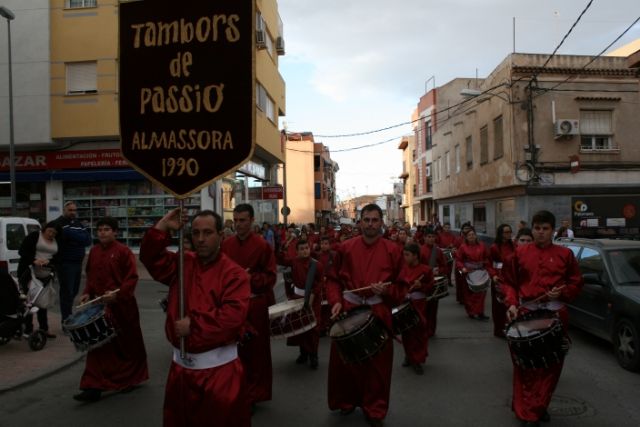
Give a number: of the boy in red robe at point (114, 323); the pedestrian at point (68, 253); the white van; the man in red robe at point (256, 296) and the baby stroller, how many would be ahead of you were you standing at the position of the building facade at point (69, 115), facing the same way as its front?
5

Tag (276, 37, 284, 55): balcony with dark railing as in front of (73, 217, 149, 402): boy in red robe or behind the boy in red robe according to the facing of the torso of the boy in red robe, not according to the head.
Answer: behind

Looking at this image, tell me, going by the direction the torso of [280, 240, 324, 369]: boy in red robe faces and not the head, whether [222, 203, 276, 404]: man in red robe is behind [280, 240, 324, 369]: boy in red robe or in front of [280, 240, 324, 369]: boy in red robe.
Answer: in front

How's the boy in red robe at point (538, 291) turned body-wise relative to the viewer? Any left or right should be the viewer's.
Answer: facing the viewer

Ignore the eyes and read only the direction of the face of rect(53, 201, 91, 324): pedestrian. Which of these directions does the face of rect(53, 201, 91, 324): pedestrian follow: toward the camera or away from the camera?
toward the camera

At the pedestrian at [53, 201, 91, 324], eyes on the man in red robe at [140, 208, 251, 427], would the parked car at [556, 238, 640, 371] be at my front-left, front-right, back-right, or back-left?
front-left

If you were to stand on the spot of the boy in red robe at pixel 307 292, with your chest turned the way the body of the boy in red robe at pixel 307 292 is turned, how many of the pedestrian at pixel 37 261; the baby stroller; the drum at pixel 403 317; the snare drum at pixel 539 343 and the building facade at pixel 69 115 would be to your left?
2

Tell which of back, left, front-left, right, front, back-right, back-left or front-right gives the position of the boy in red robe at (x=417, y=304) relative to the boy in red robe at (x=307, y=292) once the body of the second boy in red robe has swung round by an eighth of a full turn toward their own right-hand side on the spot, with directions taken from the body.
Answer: back

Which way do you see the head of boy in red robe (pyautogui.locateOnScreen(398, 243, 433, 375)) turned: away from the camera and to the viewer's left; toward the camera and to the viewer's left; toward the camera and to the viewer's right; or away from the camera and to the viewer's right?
toward the camera and to the viewer's left

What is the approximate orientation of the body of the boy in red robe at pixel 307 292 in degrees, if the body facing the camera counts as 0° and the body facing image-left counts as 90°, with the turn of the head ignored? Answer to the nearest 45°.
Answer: approximately 45°

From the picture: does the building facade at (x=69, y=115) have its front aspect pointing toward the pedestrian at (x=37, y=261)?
yes

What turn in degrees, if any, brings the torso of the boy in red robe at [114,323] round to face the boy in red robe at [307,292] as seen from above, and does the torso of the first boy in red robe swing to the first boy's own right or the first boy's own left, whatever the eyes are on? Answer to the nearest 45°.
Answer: approximately 135° to the first boy's own left

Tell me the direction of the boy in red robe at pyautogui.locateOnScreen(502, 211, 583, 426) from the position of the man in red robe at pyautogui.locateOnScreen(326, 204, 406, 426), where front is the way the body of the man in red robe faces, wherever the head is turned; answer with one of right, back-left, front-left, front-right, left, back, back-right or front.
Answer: left

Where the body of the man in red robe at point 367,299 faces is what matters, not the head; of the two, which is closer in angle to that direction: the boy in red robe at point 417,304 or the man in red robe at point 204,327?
the man in red robe

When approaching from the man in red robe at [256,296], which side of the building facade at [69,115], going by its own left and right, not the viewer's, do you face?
front
